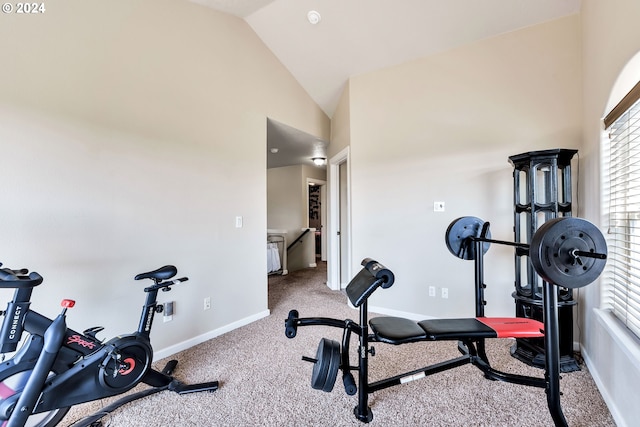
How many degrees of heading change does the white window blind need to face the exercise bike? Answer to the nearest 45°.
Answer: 0° — it already faces it

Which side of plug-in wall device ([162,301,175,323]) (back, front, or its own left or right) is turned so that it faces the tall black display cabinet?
front

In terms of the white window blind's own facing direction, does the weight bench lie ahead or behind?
ahead

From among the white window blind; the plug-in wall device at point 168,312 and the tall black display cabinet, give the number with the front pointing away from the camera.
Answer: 0

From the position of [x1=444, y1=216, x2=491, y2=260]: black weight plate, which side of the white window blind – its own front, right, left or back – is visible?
front

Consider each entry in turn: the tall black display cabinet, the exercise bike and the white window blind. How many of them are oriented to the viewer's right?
0

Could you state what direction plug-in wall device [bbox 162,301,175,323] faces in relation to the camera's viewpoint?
facing the viewer and to the right of the viewer

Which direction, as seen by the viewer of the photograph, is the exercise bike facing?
facing the viewer and to the left of the viewer

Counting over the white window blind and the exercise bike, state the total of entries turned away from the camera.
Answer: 0
